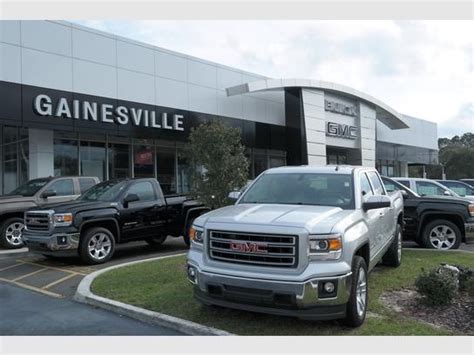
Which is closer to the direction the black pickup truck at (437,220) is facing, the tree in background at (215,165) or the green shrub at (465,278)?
the green shrub

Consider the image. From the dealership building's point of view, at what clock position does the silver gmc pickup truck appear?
The silver gmc pickup truck is roughly at 1 o'clock from the dealership building.

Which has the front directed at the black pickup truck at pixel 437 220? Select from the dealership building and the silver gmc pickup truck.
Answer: the dealership building

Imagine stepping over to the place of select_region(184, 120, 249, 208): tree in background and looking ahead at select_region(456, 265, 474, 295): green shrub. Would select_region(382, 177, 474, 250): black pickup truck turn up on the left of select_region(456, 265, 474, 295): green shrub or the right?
left

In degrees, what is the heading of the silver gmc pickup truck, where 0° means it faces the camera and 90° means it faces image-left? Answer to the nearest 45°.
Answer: approximately 45°

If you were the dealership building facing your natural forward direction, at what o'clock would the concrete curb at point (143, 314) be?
The concrete curb is roughly at 1 o'clock from the dealership building.

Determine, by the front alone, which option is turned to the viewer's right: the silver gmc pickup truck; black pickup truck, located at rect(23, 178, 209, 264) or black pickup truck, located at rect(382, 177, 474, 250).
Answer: black pickup truck, located at rect(382, 177, 474, 250)

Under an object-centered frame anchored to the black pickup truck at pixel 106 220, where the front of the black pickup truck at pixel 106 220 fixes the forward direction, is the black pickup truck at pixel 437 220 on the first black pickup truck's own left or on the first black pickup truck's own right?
on the first black pickup truck's own left

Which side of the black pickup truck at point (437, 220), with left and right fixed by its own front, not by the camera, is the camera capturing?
right

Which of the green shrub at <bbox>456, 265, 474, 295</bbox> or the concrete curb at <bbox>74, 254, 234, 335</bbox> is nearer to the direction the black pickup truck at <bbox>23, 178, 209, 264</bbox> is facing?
the concrete curb

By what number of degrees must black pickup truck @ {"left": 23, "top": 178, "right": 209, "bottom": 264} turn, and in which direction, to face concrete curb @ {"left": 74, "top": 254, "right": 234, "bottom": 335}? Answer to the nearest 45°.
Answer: approximately 45° to its left

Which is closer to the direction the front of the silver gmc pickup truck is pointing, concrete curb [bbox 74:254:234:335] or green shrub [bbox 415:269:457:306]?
the concrete curb
